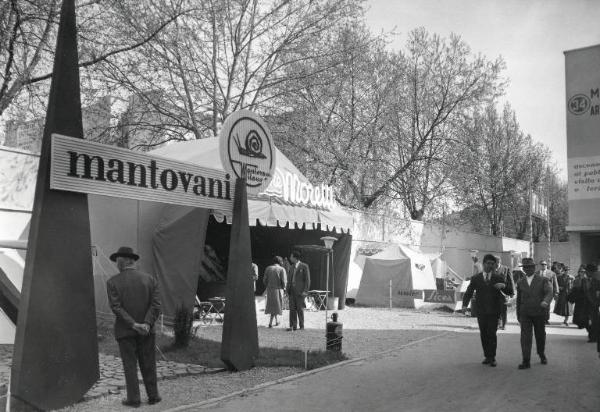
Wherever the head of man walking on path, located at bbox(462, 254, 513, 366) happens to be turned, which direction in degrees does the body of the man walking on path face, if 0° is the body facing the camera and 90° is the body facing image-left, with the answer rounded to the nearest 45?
approximately 0°

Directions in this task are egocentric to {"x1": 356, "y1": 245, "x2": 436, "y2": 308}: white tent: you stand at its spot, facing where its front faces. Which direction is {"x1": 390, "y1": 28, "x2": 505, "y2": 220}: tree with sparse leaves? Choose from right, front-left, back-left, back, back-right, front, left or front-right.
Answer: back

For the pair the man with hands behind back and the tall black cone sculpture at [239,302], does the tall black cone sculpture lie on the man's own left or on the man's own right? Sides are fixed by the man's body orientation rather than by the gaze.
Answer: on the man's own right

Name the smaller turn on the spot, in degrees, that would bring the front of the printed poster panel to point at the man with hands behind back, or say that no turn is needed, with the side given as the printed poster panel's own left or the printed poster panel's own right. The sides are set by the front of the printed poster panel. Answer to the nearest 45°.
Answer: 0° — it already faces them

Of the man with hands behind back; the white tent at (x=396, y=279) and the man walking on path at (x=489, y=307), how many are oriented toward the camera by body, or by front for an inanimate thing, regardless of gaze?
2

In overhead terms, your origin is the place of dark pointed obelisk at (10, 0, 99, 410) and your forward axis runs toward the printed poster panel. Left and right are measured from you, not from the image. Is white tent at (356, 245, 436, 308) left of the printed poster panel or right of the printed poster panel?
left

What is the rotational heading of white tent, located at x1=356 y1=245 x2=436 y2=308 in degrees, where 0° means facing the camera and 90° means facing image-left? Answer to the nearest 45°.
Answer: approximately 0°
